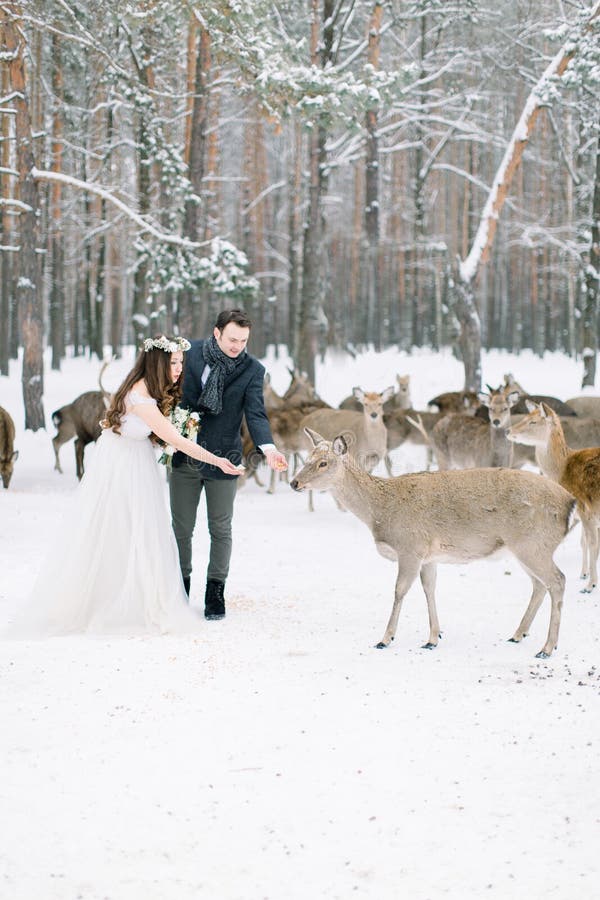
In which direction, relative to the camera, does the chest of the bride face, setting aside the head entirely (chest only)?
to the viewer's right

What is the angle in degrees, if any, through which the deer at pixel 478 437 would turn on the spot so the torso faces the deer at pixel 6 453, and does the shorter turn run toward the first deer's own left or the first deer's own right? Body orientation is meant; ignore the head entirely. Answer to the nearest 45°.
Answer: approximately 180°

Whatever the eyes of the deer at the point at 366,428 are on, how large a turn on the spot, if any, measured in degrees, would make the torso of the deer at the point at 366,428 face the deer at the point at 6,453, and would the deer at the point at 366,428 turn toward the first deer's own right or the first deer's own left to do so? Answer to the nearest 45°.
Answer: approximately 135° to the first deer's own right

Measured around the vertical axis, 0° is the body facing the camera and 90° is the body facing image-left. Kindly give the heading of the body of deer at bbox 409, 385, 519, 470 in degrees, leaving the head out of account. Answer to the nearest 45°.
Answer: approximately 270°

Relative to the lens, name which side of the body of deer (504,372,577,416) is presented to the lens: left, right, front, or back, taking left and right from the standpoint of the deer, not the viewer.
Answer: left

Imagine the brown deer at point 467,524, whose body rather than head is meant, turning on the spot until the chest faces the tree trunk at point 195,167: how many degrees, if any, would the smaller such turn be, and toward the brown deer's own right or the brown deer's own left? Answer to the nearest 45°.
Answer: approximately 90° to the brown deer's own right

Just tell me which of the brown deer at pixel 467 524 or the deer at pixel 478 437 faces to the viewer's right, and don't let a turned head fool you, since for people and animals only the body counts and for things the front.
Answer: the deer

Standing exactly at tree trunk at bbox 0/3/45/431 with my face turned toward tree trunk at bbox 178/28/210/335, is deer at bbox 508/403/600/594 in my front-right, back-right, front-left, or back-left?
back-right

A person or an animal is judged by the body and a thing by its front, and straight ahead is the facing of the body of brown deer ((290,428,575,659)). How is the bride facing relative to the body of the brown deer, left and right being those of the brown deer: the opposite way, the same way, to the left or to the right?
the opposite way

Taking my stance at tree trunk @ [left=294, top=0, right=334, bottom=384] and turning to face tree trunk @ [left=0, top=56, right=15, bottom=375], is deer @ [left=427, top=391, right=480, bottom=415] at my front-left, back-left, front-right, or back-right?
back-left

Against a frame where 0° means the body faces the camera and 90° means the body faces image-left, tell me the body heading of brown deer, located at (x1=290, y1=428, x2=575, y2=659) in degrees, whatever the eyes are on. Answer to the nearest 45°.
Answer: approximately 90°
